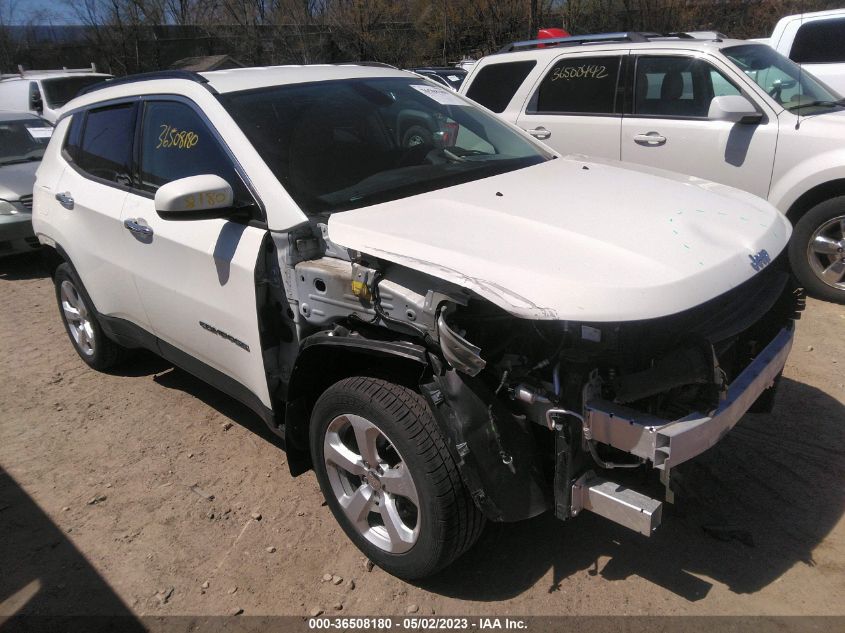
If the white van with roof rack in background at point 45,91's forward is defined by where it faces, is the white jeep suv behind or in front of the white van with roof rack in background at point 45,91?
in front

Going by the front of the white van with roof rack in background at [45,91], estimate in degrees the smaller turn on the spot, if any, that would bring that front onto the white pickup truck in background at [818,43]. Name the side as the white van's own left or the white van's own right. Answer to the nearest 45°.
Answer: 0° — it already faces it

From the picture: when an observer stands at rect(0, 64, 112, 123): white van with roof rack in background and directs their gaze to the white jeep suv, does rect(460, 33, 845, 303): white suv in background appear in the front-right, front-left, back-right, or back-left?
front-left

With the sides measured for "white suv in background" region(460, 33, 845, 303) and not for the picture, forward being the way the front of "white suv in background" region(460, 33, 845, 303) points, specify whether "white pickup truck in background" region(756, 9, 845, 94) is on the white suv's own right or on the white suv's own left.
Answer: on the white suv's own left

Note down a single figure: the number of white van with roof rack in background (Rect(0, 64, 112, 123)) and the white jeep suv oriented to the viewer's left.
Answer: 0

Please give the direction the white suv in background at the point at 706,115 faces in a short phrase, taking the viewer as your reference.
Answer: facing the viewer and to the right of the viewer

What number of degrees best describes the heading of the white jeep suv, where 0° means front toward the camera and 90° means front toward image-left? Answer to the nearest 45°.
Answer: approximately 315°

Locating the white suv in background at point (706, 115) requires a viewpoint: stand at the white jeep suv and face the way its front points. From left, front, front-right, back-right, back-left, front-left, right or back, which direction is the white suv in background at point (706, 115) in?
left

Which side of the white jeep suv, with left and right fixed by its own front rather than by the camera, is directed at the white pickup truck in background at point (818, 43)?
left

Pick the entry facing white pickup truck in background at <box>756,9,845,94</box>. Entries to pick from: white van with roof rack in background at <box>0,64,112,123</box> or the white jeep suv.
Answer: white van with roof rack in background at <box>0,64,112,123</box>

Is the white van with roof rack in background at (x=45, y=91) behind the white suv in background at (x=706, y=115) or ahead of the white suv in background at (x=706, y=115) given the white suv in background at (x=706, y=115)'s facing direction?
behind

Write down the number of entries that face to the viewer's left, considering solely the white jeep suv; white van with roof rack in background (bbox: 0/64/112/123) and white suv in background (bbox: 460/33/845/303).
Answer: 0
